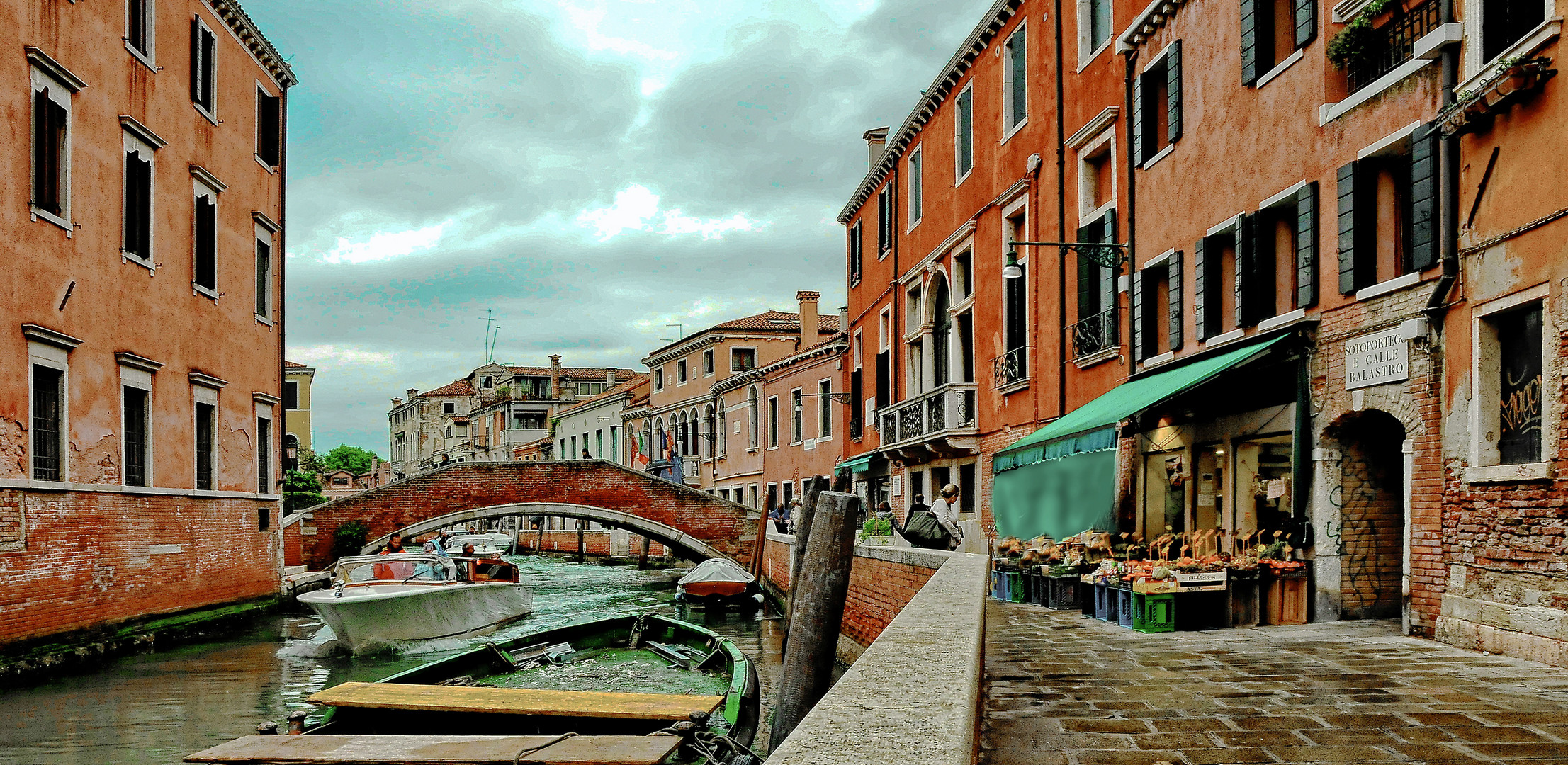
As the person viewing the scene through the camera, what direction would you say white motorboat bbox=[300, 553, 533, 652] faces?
facing the viewer and to the left of the viewer

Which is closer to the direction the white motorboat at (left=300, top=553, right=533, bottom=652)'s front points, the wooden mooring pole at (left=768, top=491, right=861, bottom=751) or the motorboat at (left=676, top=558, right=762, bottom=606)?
the wooden mooring pole

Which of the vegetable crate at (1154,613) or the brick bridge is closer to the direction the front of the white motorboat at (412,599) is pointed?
the vegetable crate

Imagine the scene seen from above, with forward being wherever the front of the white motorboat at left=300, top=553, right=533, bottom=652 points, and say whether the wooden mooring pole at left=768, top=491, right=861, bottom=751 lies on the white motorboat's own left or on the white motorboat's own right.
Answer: on the white motorboat's own left

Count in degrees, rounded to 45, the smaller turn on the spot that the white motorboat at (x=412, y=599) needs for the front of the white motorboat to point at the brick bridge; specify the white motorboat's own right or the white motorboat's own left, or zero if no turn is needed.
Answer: approximately 135° to the white motorboat's own right
